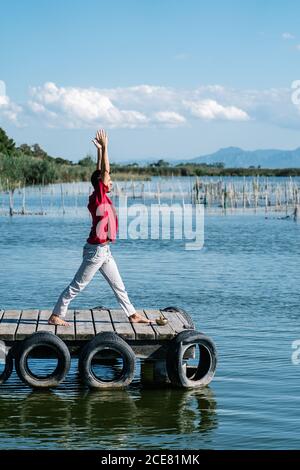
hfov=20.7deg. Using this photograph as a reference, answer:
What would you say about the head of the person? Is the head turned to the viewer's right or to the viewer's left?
to the viewer's right

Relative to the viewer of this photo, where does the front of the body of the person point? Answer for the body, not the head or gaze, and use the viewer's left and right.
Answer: facing to the right of the viewer
